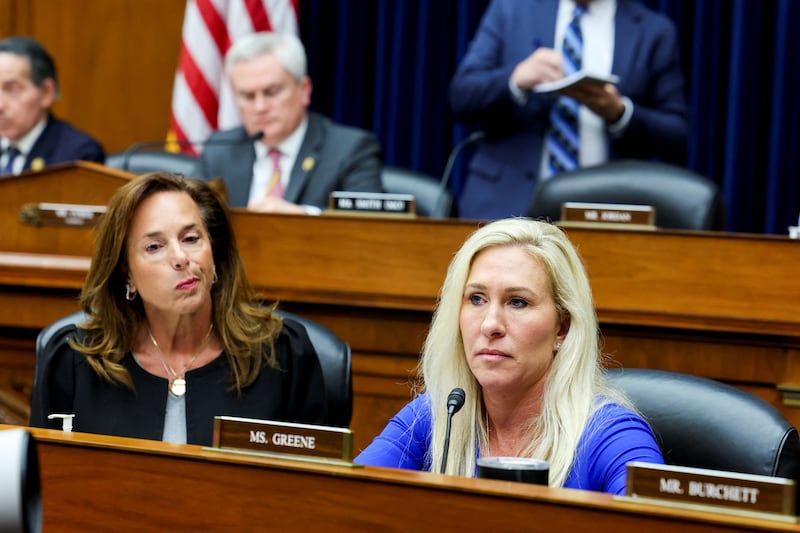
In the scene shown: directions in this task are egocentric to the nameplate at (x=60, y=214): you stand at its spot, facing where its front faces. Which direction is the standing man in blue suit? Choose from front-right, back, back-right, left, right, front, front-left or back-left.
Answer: left

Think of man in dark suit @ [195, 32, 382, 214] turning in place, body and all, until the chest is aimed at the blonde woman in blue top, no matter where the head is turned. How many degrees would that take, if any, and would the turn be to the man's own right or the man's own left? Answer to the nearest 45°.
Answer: approximately 45° to the man's own left

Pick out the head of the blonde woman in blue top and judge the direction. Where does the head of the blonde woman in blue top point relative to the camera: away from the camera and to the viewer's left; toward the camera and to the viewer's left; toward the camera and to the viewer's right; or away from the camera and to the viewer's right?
toward the camera and to the viewer's left

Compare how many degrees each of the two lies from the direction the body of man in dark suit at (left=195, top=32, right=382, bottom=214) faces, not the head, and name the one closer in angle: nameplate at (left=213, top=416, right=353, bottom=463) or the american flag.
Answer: the nameplate

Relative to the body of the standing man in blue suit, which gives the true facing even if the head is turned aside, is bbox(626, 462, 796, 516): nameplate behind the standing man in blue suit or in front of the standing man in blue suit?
in front

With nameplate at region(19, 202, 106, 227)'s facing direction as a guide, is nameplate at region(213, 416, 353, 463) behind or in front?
in front

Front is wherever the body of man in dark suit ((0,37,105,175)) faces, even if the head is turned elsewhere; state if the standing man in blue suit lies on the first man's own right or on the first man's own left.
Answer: on the first man's own left

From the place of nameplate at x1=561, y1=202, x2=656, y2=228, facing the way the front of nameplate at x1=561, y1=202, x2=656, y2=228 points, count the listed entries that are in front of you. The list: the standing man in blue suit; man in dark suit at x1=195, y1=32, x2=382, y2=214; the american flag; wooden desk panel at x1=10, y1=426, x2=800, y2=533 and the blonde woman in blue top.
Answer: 2

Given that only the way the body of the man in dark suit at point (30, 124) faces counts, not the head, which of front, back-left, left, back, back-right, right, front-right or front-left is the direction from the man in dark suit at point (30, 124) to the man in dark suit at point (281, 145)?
left

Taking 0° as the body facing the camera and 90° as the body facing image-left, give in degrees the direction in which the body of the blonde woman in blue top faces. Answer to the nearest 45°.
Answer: approximately 45°

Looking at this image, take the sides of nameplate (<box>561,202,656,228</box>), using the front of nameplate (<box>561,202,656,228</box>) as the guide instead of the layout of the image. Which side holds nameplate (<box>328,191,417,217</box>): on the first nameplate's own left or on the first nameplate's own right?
on the first nameplate's own right
